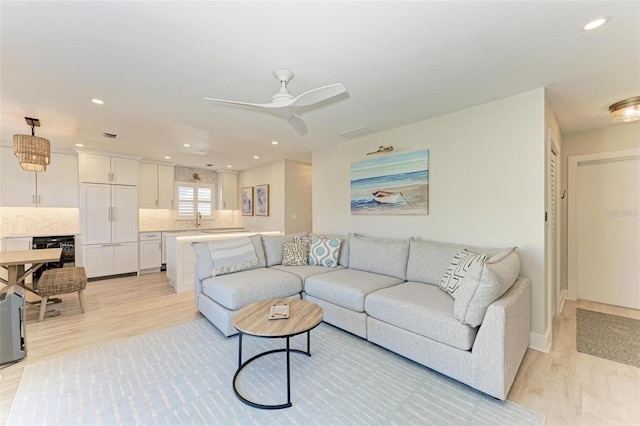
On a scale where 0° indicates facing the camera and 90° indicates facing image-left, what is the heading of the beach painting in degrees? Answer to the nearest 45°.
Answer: approximately 45°

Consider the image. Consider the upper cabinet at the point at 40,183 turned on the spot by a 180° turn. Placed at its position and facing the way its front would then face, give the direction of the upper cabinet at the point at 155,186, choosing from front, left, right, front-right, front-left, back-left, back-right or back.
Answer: right

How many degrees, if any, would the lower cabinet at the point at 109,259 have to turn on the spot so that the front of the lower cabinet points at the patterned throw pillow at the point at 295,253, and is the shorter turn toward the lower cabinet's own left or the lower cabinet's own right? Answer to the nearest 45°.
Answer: approximately 45° to the lower cabinet's own left

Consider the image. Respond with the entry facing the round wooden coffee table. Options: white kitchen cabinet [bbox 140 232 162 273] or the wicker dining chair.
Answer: the white kitchen cabinet

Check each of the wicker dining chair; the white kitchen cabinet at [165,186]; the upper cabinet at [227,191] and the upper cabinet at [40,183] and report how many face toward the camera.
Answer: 3

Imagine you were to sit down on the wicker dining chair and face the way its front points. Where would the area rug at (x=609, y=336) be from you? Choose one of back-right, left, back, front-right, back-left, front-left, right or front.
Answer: back

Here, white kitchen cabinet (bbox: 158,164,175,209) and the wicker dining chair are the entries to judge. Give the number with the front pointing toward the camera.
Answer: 1

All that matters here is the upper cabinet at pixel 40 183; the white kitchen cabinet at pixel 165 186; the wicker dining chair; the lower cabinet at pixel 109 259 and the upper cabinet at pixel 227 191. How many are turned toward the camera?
4

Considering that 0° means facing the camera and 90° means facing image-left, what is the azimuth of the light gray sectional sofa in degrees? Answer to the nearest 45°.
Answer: approximately 45°

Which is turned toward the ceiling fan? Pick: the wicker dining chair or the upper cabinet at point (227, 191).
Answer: the upper cabinet

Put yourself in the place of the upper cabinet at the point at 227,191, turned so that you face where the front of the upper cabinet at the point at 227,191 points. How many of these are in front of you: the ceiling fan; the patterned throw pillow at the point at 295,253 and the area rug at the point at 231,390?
3

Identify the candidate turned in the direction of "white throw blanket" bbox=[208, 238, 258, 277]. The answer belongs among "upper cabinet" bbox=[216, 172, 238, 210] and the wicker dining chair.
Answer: the upper cabinet
